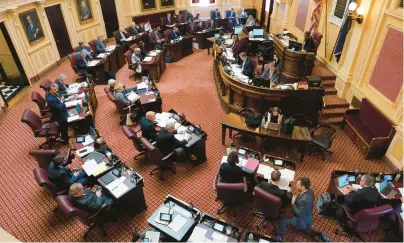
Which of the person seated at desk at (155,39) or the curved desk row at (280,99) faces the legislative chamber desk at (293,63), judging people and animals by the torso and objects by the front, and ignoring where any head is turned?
the person seated at desk

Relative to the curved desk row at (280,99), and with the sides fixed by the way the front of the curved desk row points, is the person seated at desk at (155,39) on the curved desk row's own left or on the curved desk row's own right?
on the curved desk row's own right

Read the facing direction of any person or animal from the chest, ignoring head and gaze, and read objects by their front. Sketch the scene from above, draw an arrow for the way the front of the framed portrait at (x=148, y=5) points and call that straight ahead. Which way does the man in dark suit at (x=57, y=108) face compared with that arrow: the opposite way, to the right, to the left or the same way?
to the left

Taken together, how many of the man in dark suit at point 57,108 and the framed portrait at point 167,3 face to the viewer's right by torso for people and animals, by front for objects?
1

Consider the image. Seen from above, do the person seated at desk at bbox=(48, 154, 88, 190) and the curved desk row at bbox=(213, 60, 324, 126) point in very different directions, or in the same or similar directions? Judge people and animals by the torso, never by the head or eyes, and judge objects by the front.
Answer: very different directions

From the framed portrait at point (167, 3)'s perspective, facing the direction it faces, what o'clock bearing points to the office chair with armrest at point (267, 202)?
The office chair with armrest is roughly at 12 o'clock from the framed portrait.

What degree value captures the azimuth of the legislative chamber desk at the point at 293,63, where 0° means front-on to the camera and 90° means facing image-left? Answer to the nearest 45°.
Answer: approximately 45°

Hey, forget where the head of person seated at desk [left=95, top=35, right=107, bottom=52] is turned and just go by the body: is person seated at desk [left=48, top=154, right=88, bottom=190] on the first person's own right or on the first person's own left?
on the first person's own right

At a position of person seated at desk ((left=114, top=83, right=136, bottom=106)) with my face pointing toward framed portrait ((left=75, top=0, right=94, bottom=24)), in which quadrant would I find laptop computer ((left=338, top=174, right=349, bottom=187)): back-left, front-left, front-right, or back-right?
back-right

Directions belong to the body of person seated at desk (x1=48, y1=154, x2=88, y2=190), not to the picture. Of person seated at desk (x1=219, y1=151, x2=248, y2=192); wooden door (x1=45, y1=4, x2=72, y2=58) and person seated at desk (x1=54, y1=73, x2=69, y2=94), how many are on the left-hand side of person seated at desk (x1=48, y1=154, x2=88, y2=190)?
2

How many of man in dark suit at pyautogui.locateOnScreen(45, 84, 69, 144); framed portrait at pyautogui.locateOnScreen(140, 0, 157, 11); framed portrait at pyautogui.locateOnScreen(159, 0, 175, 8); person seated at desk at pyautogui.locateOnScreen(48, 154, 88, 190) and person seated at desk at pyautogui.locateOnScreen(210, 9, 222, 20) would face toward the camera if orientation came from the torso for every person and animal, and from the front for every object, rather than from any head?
3

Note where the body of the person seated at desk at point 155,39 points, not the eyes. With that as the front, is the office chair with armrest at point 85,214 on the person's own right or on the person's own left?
on the person's own right

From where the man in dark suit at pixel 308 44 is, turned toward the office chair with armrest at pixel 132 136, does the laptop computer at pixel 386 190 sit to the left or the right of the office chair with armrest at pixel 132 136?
left
